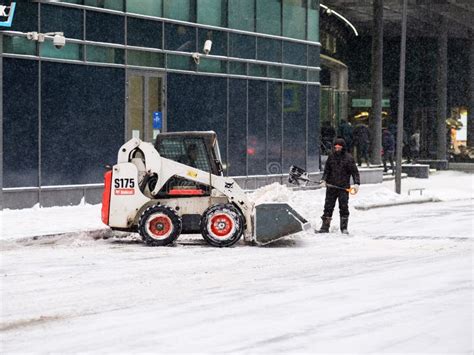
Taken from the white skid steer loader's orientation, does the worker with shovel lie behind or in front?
in front

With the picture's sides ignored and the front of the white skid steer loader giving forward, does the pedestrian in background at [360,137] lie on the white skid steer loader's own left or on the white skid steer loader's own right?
on the white skid steer loader's own left

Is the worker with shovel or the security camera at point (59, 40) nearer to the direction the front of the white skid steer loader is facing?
the worker with shovel

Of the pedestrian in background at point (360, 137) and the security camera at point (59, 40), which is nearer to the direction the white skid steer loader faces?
the pedestrian in background

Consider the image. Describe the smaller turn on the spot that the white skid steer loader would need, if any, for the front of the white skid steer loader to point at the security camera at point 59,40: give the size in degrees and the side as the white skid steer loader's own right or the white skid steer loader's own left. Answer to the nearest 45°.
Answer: approximately 135° to the white skid steer loader's own left

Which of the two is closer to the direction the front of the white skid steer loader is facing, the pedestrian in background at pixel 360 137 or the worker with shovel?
the worker with shovel

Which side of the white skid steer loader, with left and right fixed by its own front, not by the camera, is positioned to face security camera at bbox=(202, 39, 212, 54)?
left

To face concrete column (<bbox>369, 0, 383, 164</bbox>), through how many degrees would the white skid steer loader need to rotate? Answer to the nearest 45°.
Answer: approximately 90° to its left

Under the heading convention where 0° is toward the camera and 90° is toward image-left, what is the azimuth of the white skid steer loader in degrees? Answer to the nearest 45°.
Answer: approximately 270°

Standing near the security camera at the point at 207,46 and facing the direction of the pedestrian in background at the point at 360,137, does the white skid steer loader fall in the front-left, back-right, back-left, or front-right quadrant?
back-right
